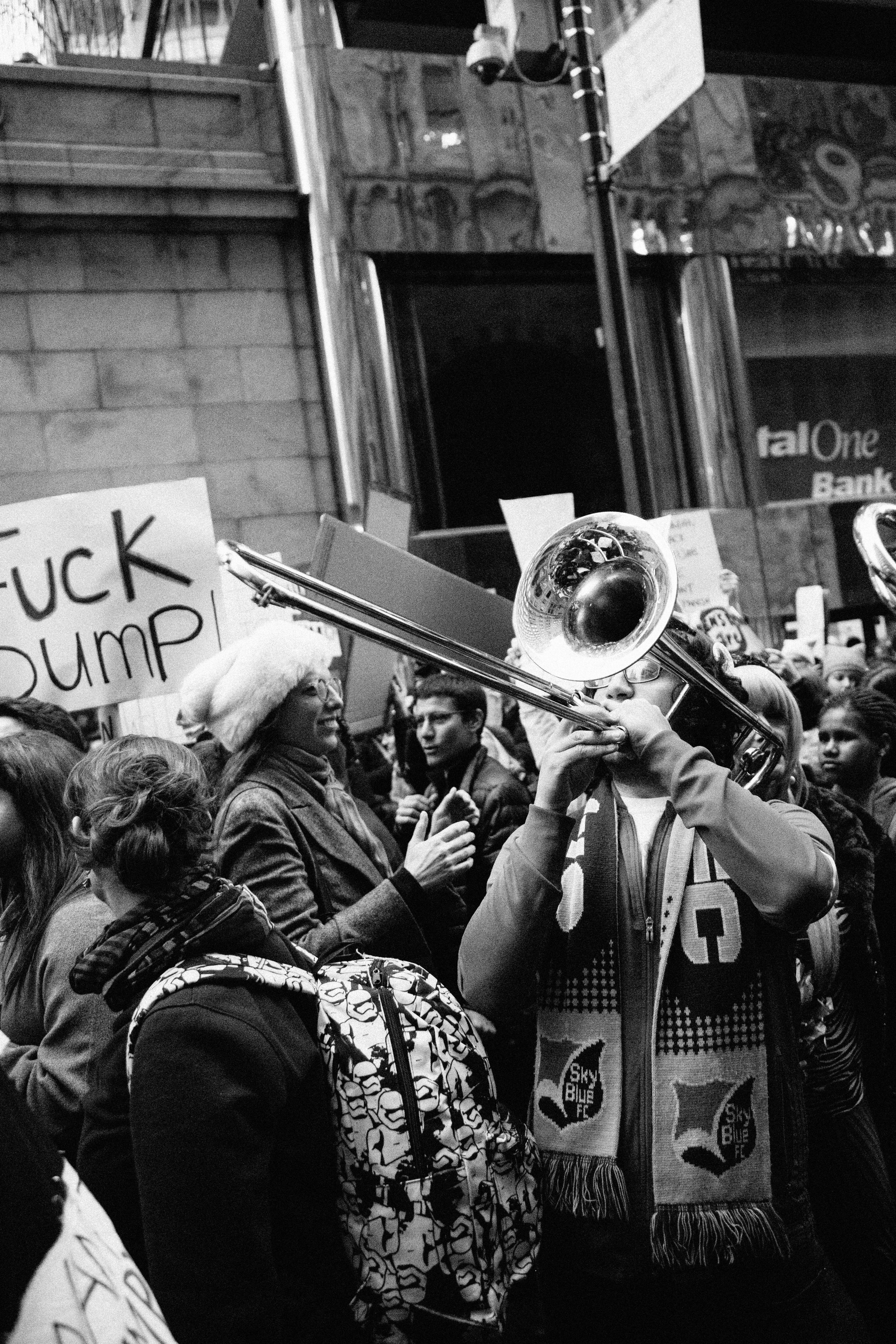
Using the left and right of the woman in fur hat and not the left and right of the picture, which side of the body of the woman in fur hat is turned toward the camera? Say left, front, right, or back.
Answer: right

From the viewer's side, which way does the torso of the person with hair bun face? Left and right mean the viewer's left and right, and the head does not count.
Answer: facing away from the viewer and to the left of the viewer

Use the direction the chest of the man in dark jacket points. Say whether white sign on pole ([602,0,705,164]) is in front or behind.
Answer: behind

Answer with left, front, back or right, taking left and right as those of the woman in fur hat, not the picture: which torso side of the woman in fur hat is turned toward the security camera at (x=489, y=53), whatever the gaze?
left

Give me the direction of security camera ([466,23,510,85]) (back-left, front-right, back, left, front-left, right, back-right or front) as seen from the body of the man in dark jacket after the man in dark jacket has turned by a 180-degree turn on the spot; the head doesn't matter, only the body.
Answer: front-left

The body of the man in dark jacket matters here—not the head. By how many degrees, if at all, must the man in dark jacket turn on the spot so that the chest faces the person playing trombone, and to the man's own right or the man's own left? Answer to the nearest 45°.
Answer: approximately 45° to the man's own left

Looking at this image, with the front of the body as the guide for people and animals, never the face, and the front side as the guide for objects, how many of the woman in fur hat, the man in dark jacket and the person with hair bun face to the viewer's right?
1

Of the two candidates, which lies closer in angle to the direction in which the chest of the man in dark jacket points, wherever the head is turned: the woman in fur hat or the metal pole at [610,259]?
the woman in fur hat

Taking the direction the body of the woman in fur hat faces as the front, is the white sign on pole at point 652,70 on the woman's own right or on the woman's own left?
on the woman's own left

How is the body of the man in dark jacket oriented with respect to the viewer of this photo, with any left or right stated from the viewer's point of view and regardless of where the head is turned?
facing the viewer and to the left of the viewer

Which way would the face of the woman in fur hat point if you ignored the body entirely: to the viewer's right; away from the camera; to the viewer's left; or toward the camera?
to the viewer's right

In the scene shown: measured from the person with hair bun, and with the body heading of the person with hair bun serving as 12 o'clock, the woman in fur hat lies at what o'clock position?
The woman in fur hat is roughly at 2 o'clock from the person with hair bun.

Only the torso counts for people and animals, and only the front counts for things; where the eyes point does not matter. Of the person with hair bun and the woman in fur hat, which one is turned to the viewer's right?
the woman in fur hat
